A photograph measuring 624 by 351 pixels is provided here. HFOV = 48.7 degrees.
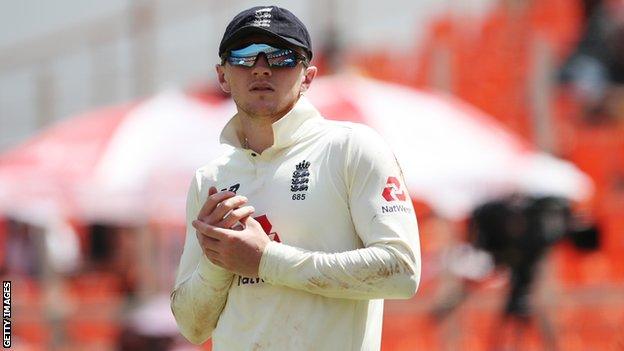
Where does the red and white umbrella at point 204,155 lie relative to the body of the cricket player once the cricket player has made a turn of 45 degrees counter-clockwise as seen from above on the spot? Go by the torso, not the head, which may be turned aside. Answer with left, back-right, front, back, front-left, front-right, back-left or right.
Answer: back

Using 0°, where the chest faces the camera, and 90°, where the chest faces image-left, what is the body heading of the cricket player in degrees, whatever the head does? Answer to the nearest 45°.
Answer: approximately 45°

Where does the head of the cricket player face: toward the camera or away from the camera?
toward the camera

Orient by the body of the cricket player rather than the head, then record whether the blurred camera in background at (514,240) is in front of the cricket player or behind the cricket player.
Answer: behind

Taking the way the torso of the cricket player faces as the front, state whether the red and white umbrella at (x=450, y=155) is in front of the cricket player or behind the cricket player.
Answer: behind

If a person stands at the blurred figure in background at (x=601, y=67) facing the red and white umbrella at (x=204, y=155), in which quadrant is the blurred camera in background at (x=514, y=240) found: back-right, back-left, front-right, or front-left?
front-left

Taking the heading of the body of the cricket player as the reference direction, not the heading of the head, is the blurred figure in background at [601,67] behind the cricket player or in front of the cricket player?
behind
